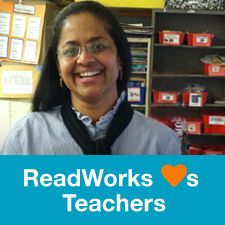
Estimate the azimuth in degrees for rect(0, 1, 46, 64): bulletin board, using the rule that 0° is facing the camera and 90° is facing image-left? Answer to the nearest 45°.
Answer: approximately 0°

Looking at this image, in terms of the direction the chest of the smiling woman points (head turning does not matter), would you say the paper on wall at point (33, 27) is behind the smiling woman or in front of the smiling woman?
behind

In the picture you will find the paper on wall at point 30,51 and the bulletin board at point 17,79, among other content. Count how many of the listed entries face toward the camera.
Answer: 2

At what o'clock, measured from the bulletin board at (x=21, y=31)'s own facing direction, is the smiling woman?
The smiling woman is roughly at 12 o'clock from the bulletin board.

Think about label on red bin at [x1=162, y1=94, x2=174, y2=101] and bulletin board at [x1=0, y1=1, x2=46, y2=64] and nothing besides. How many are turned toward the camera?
2

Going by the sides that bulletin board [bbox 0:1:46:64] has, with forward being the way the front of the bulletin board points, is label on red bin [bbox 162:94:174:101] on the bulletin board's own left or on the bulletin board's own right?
on the bulletin board's own left

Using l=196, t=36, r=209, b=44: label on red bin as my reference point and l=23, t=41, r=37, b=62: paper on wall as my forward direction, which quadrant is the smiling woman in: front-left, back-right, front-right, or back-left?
front-left

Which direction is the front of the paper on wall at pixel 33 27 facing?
toward the camera

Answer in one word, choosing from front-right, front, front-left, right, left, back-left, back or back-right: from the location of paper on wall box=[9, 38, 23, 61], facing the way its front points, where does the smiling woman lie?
front

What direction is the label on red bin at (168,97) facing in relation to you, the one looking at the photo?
facing the viewer

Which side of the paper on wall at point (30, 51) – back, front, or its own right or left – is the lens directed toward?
front
